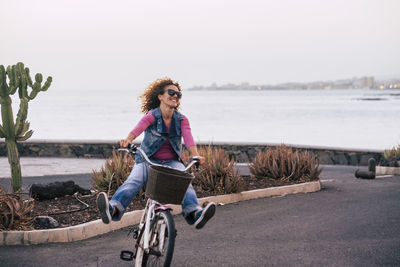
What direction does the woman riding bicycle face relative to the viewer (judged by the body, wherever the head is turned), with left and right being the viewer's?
facing the viewer

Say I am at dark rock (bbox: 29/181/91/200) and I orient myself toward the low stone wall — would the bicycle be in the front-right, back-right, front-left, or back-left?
back-right

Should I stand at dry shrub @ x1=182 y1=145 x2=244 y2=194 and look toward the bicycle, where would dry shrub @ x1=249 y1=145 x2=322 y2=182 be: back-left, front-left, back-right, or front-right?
back-left

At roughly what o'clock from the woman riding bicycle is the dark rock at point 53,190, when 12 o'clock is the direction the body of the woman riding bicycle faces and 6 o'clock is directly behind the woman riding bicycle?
The dark rock is roughly at 5 o'clock from the woman riding bicycle.

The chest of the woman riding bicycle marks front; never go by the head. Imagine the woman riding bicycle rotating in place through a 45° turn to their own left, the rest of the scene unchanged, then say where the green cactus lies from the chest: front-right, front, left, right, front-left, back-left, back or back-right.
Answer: back

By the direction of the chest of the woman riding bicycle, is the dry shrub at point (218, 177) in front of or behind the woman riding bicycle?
behind

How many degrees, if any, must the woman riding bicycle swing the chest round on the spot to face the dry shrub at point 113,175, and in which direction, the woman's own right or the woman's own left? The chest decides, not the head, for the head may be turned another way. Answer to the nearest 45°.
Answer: approximately 180°

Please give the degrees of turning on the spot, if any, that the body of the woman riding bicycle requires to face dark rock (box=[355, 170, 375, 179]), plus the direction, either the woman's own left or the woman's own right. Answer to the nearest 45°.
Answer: approximately 135° to the woman's own left

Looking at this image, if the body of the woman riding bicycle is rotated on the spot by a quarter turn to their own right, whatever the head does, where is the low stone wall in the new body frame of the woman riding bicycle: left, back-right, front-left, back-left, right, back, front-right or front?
right

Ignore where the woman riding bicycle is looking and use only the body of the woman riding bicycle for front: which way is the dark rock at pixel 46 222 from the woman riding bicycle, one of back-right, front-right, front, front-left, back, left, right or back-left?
back-right

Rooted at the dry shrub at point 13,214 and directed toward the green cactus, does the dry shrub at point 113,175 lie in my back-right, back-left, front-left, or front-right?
front-right
